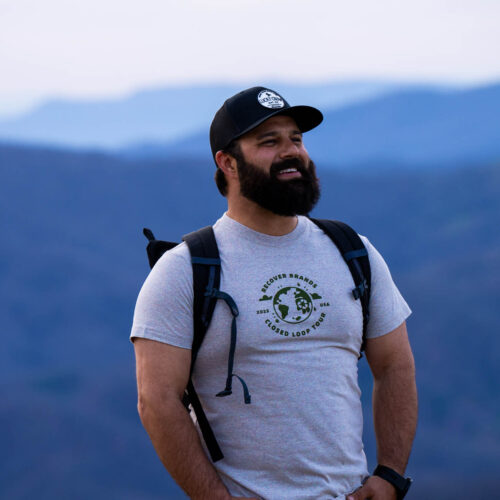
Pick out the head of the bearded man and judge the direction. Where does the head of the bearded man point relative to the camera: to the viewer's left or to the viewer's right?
to the viewer's right

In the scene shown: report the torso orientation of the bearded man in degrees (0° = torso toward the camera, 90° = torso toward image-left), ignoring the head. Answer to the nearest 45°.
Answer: approximately 315°
